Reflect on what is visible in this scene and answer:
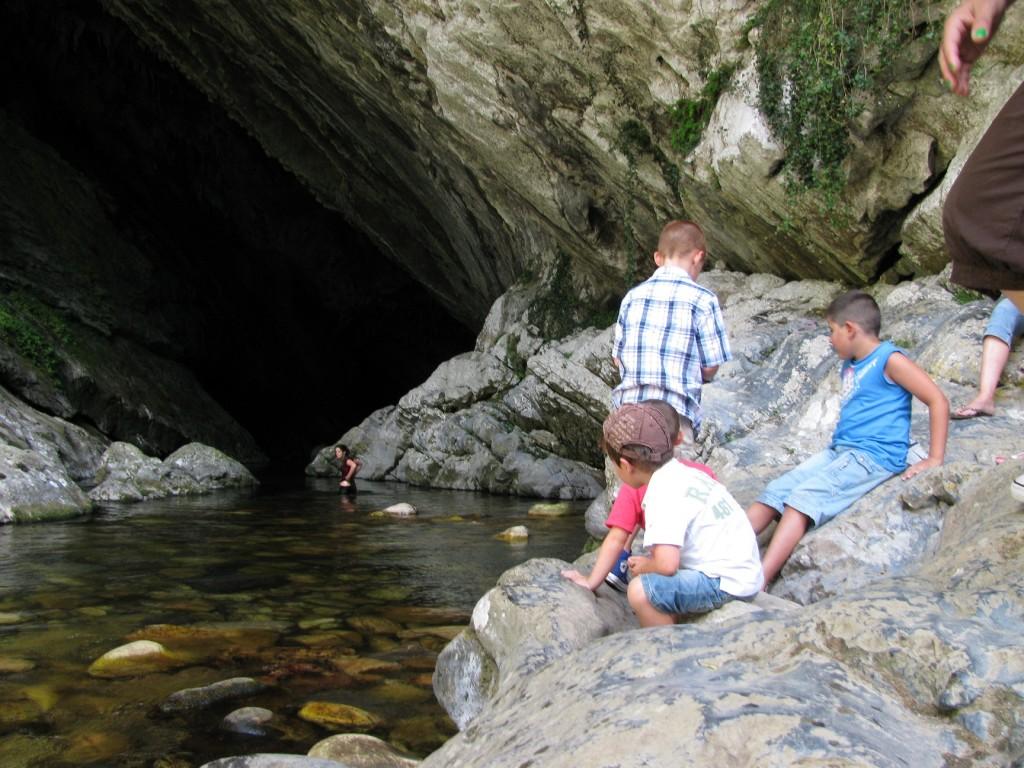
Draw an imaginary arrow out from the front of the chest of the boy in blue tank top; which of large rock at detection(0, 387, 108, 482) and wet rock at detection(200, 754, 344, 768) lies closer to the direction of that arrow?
the wet rock

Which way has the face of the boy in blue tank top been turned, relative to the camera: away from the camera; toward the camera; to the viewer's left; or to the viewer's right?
to the viewer's left

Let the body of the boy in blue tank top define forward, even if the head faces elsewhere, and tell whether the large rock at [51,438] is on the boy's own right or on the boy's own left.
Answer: on the boy's own right

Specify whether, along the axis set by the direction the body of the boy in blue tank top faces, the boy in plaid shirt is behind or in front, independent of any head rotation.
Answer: in front

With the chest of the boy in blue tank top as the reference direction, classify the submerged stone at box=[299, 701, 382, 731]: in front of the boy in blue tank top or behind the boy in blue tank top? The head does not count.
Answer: in front

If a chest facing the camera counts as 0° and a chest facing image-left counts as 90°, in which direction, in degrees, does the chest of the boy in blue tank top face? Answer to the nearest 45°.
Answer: approximately 45°

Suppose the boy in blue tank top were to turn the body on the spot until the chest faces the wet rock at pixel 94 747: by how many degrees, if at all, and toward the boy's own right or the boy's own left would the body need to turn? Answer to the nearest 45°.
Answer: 0° — they already face it

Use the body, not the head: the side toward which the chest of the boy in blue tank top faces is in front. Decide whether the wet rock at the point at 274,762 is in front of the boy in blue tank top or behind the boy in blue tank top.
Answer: in front

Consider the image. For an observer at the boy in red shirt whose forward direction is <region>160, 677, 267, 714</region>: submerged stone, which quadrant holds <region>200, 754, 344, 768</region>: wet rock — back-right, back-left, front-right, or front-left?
front-left

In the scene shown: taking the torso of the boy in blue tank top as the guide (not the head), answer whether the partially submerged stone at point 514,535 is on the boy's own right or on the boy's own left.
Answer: on the boy's own right

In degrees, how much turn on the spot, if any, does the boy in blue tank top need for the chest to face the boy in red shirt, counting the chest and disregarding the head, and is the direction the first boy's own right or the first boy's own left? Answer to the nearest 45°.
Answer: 0° — they already face them

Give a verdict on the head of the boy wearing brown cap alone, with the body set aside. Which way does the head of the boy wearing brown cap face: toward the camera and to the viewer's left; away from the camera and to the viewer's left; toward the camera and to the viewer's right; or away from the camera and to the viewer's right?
away from the camera and to the viewer's left

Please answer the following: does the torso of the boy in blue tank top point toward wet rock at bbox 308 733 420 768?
yes
